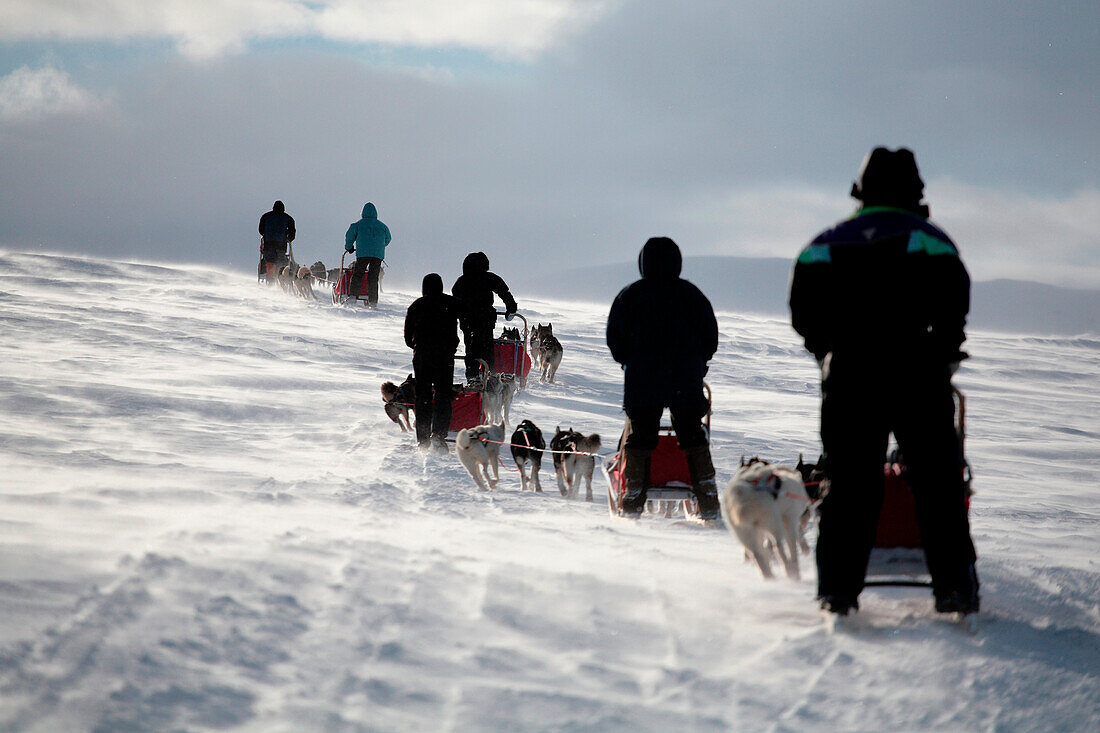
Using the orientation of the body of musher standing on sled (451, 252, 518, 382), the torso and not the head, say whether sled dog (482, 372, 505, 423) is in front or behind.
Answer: behind

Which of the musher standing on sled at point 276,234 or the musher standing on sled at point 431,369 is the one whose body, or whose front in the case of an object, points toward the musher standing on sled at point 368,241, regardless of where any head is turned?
the musher standing on sled at point 431,369

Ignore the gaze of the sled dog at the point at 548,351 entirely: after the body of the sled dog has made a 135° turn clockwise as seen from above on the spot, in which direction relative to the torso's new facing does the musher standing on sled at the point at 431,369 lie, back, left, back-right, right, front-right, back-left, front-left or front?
front-right

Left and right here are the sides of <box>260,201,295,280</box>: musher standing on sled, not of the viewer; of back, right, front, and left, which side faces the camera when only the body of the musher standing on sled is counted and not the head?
back

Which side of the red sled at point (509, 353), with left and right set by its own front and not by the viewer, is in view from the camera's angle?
back

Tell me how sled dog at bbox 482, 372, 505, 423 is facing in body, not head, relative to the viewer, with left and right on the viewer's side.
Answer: facing away from the viewer

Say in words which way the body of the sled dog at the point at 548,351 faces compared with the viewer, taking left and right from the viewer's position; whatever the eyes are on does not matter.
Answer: facing away from the viewer

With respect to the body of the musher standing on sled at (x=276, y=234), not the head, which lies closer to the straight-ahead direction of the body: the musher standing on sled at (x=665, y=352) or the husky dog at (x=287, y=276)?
the husky dog

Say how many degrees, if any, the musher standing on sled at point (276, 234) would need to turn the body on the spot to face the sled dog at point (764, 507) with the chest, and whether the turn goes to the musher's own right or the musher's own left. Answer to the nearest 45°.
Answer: approximately 180°

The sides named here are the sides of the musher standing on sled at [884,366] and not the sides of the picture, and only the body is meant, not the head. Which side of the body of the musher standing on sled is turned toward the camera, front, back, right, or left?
back

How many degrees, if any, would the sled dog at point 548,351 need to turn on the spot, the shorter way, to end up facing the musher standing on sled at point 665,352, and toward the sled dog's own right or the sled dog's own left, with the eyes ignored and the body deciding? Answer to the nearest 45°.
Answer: approximately 180°

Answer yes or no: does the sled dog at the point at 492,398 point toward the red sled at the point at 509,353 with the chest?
yes

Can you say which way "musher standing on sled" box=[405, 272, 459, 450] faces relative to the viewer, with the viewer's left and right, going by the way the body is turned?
facing away from the viewer
